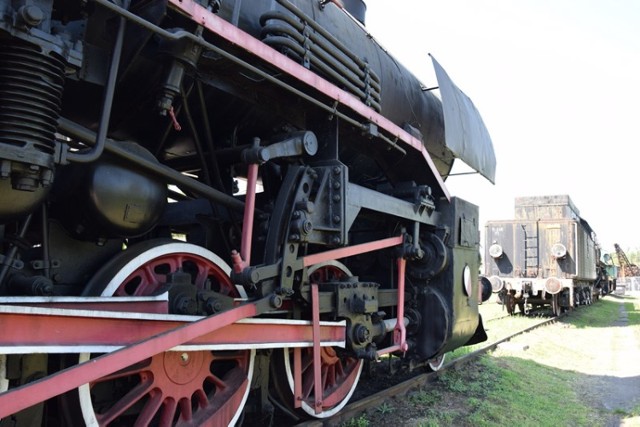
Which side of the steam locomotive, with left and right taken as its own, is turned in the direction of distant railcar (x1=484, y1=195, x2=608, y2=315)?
front

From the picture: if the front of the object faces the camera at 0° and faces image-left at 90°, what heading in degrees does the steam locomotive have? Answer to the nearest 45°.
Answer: approximately 225°
